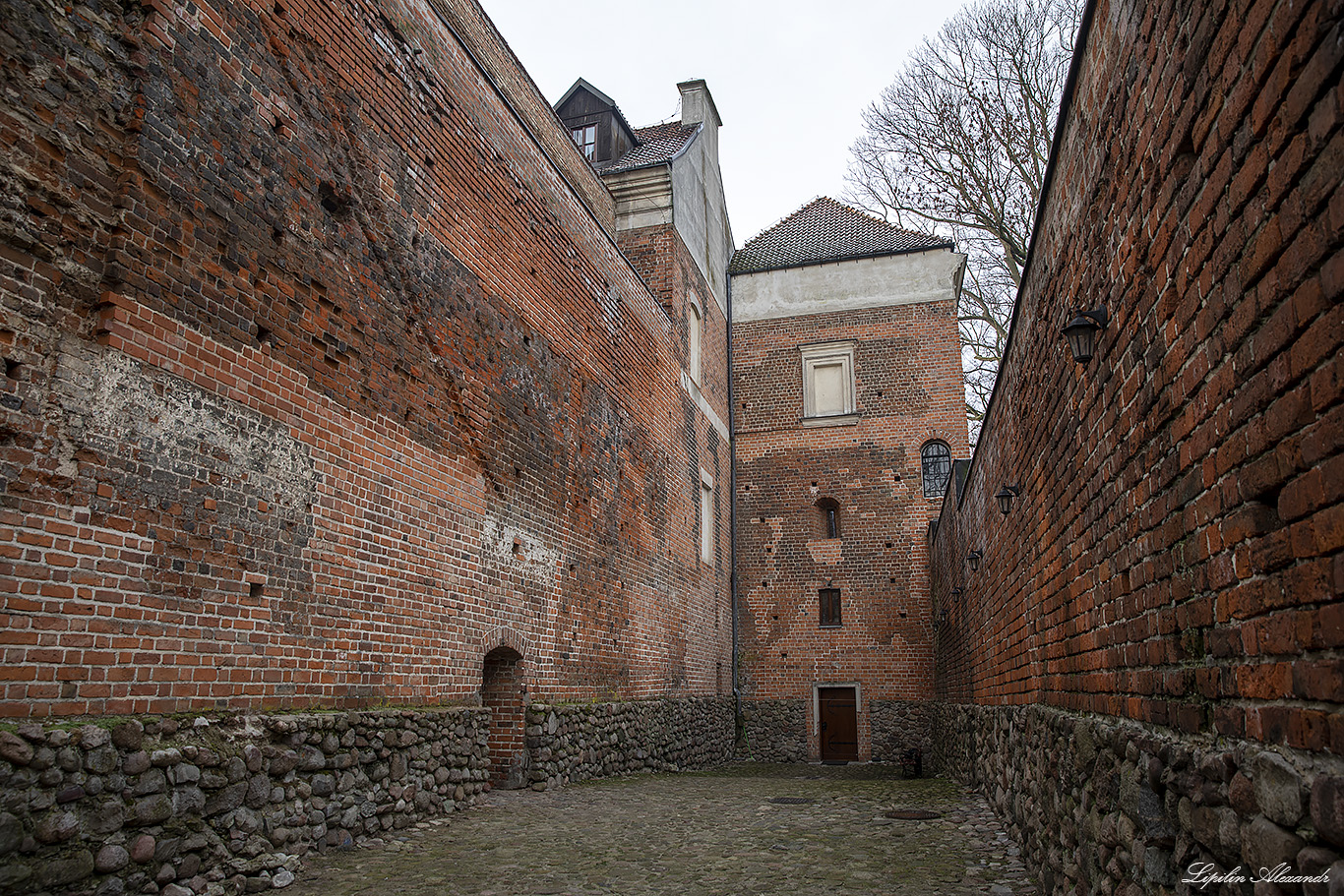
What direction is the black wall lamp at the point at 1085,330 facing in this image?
to the viewer's left
